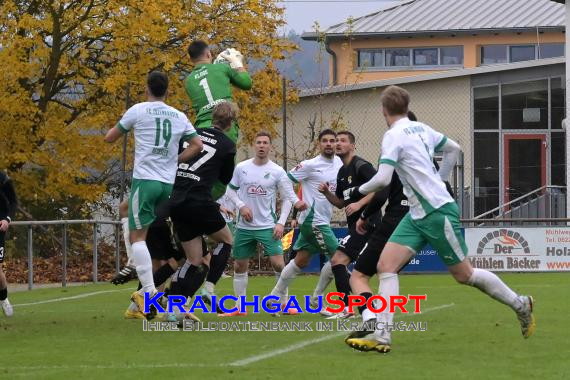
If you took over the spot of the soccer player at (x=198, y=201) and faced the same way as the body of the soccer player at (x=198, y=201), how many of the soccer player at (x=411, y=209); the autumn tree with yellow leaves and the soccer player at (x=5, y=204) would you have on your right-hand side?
1

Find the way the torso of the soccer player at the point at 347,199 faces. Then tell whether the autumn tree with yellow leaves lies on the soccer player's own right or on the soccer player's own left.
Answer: on the soccer player's own right

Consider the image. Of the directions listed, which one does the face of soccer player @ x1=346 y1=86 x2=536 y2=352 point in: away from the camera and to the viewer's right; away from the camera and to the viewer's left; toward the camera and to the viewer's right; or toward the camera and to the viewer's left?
away from the camera and to the viewer's left

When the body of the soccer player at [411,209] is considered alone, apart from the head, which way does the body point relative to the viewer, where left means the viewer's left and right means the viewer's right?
facing away from the viewer and to the left of the viewer

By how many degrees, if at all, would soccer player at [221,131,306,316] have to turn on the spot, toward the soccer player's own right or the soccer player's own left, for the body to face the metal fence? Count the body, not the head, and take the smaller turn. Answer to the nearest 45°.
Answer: approximately 135° to the soccer player's own right

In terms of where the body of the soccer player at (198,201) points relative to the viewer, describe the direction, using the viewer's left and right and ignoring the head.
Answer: facing away from the viewer and to the right of the viewer

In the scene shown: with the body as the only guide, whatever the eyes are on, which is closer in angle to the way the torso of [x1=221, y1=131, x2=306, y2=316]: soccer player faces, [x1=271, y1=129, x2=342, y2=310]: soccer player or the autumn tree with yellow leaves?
the soccer player

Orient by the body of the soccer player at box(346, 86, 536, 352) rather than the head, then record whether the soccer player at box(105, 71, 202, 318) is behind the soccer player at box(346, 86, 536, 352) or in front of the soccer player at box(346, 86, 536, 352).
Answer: in front

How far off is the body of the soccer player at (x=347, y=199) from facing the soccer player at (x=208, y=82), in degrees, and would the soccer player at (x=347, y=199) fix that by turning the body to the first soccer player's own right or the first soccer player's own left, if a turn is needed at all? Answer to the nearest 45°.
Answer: approximately 45° to the first soccer player's own right

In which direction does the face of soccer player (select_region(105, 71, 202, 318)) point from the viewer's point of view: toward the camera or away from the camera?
away from the camera
